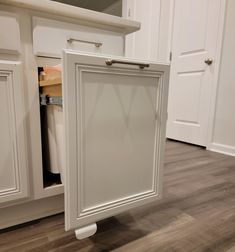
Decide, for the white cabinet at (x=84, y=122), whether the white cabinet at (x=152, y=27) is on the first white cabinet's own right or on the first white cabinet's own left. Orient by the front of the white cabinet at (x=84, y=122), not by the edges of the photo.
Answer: on the first white cabinet's own left

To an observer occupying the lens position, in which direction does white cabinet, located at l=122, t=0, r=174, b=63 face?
facing the viewer and to the left of the viewer

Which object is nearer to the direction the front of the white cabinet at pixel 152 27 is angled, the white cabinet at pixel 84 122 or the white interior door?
the white cabinet

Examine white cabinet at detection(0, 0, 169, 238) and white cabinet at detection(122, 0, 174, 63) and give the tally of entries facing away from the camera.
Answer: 0

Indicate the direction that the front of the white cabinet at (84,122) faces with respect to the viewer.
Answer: facing the viewer and to the right of the viewer

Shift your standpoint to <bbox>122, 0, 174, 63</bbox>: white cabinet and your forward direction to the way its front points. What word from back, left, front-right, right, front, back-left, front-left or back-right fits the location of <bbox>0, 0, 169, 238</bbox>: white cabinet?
front-left

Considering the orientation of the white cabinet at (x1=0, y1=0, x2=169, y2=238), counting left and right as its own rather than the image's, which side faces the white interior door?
left

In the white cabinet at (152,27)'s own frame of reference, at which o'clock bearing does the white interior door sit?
The white interior door is roughly at 9 o'clock from the white cabinet.
